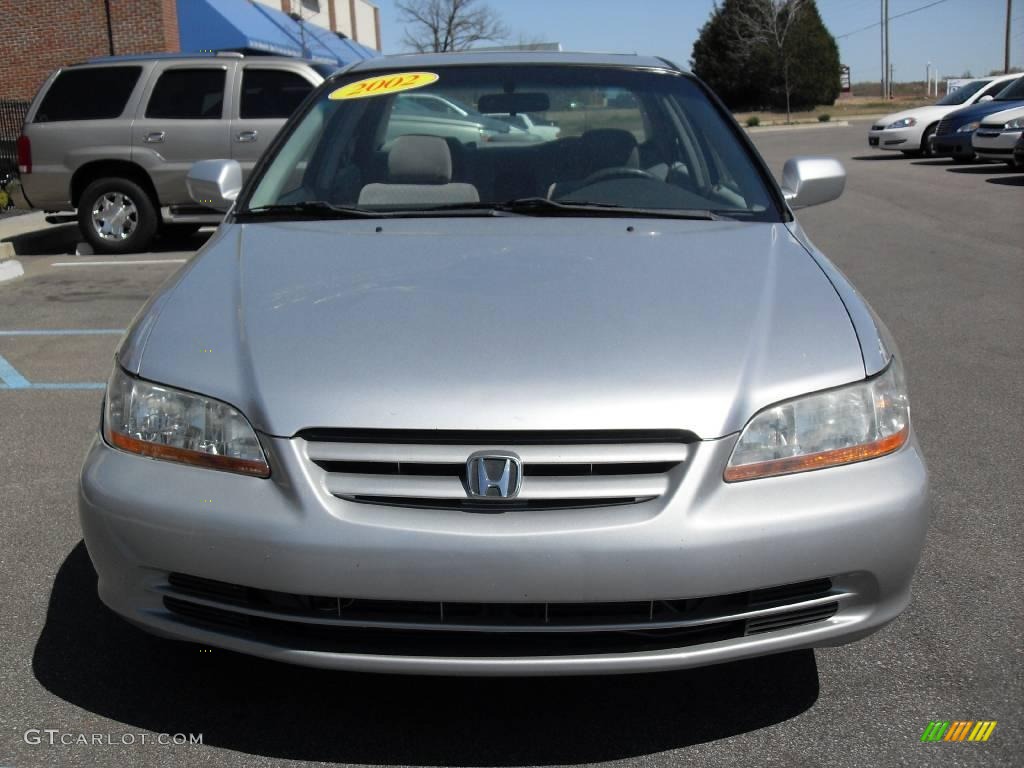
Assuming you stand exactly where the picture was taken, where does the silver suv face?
facing to the right of the viewer

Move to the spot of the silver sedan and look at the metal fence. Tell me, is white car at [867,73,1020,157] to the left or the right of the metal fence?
right

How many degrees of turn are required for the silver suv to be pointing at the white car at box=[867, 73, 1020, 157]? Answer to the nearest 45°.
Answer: approximately 45° to its left

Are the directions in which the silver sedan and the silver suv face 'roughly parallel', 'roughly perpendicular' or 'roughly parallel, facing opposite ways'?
roughly perpendicular

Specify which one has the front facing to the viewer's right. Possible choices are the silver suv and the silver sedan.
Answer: the silver suv

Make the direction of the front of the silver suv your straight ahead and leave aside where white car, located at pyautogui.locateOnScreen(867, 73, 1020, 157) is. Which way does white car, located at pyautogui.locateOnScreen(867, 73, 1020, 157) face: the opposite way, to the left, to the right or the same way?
the opposite way

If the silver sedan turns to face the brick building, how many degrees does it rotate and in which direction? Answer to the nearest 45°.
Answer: approximately 180°

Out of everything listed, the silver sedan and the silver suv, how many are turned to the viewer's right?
1

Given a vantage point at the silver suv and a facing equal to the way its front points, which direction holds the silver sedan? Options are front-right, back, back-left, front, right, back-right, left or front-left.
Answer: right

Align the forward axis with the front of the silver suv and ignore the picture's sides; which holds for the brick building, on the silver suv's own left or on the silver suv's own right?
on the silver suv's own left

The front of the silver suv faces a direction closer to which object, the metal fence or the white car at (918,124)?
the white car

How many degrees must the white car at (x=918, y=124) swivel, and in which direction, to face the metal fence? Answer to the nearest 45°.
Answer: approximately 45° to its right

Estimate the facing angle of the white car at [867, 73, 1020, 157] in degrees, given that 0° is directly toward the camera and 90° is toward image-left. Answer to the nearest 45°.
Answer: approximately 45°
